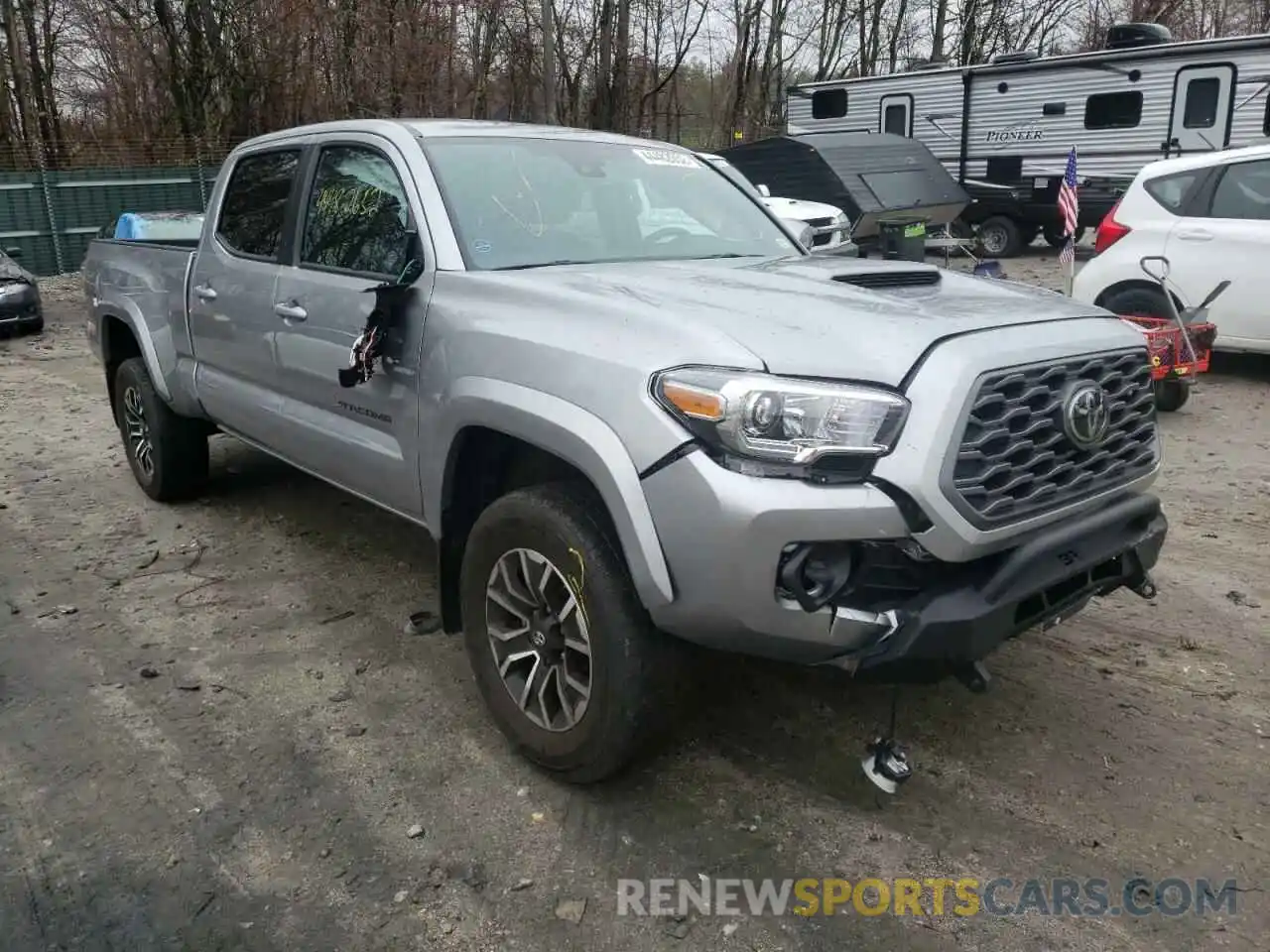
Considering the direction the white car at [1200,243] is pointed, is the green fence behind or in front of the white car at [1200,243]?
behind

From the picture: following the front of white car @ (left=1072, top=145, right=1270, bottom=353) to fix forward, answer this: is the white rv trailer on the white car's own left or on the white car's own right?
on the white car's own left

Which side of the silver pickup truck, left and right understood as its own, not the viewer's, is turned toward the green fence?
back

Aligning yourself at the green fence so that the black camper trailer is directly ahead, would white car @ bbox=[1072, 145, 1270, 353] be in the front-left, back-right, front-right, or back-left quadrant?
front-right

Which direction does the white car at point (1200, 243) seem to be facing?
to the viewer's right

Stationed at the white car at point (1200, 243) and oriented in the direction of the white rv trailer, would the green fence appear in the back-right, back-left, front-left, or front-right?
front-left

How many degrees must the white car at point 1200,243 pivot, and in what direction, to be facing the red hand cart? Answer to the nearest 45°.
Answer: approximately 90° to its right

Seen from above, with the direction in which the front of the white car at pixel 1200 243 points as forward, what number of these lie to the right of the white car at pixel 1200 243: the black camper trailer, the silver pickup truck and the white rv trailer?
1

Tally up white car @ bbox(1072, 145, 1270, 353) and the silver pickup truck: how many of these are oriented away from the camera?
0

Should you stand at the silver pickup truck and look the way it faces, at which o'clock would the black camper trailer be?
The black camper trailer is roughly at 8 o'clock from the silver pickup truck.

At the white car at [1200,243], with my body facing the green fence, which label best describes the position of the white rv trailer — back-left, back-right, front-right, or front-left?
front-right

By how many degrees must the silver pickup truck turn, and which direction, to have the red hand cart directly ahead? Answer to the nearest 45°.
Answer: approximately 90° to its left

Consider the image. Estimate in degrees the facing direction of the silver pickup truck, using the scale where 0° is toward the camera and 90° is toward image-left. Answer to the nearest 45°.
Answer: approximately 315°

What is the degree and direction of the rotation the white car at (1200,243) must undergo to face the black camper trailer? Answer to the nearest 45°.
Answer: approximately 135° to its left

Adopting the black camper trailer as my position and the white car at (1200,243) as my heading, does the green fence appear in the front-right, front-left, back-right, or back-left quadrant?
back-right

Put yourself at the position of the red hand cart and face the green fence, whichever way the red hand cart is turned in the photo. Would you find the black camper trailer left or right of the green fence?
right
